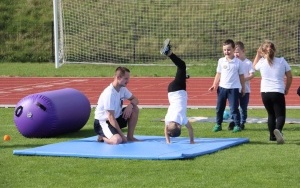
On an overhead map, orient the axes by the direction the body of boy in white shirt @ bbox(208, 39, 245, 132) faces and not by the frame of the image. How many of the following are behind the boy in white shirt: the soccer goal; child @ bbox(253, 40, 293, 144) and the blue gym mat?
1

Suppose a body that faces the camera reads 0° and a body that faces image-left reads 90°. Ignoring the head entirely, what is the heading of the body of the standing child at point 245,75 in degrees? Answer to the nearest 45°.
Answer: approximately 45°

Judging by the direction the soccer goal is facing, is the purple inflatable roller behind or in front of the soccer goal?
in front

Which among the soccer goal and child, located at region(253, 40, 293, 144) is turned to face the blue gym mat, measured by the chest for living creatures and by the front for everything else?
the soccer goal

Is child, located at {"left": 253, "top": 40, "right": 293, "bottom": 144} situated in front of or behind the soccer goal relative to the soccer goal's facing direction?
in front

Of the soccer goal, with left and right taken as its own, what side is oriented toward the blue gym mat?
front

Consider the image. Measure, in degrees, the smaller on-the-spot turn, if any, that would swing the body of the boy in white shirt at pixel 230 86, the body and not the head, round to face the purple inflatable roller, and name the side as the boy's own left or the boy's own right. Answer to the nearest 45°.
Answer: approximately 90° to the boy's own right

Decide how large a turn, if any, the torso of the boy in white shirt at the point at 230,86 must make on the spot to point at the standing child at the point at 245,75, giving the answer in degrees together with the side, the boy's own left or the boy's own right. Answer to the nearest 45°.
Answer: approximately 135° to the boy's own left

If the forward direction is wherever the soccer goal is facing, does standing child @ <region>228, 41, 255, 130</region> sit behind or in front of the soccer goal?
in front
